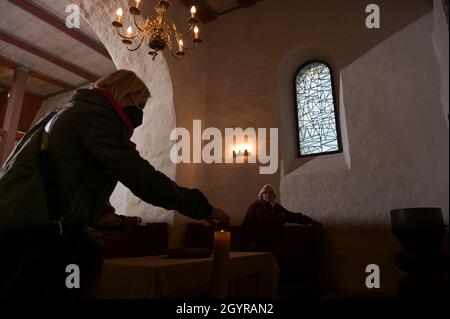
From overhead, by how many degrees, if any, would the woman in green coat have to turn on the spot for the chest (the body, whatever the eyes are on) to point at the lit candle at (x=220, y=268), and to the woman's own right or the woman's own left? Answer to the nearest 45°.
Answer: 0° — they already face it

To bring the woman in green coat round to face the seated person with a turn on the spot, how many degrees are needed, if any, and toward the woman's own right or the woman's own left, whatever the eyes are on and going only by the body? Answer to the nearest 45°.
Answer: approximately 45° to the woman's own left

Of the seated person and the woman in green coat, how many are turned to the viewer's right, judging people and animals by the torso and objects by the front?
1

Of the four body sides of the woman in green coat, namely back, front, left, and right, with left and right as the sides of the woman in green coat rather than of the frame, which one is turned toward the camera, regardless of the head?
right

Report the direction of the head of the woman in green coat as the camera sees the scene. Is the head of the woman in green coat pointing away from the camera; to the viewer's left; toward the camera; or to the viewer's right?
to the viewer's right

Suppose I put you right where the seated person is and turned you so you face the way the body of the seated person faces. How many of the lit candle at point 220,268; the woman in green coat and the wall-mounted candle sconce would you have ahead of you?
2

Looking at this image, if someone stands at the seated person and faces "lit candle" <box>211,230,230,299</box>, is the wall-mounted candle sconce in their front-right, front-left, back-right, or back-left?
back-right

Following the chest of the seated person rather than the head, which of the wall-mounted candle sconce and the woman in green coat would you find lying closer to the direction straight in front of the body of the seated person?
the woman in green coat

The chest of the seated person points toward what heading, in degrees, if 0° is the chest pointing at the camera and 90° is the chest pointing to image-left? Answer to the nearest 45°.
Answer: approximately 0°

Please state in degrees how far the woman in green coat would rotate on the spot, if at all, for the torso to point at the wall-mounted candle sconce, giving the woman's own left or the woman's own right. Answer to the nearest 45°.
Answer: approximately 45° to the woman's own left

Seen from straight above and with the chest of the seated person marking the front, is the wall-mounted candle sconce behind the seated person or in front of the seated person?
behind

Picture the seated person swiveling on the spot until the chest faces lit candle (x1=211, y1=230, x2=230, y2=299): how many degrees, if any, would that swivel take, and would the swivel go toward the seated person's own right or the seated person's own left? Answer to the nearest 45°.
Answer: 0° — they already face it

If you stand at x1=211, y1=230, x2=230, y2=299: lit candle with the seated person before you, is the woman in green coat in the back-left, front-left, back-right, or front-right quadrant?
back-left
